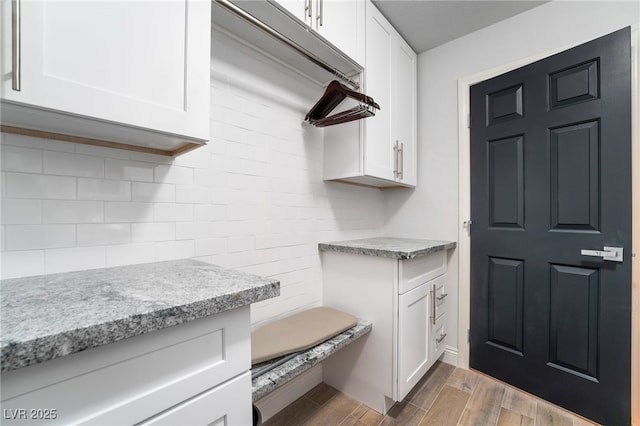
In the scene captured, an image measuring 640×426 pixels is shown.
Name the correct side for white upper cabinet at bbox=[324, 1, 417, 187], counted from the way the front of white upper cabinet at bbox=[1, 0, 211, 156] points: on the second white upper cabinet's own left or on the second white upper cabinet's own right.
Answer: on the second white upper cabinet's own left

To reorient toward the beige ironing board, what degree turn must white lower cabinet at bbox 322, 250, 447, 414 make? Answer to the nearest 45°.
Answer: approximately 90° to its right

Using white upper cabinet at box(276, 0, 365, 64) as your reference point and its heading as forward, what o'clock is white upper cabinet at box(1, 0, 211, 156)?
white upper cabinet at box(1, 0, 211, 156) is roughly at 3 o'clock from white upper cabinet at box(276, 0, 365, 64).

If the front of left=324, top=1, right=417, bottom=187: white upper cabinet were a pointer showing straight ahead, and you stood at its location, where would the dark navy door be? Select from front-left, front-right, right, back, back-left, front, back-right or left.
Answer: front-left

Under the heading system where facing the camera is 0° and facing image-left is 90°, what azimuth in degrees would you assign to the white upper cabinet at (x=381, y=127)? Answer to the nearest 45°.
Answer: approximately 315°

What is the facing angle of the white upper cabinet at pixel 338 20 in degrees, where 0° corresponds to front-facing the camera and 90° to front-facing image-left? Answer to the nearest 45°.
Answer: approximately 315°
